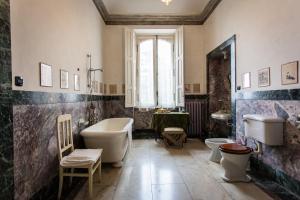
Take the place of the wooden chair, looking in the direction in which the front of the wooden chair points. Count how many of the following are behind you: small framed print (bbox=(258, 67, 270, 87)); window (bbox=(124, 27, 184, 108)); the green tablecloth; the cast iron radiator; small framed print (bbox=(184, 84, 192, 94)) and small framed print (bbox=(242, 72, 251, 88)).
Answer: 0

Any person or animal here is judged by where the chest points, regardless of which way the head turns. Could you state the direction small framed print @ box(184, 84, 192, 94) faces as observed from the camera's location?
facing the viewer

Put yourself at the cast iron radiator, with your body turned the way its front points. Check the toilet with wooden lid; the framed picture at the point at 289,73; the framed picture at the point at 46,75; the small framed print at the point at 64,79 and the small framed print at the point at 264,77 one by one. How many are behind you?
0

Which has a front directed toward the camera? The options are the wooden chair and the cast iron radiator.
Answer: the cast iron radiator

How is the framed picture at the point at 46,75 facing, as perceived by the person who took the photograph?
facing the viewer and to the right of the viewer

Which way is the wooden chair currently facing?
to the viewer's right

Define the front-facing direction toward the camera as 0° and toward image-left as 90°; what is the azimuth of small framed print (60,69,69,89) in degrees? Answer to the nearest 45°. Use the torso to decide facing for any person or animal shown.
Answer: approximately 315°

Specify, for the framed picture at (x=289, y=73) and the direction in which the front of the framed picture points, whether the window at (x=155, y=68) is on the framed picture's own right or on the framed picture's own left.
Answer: on the framed picture's own right

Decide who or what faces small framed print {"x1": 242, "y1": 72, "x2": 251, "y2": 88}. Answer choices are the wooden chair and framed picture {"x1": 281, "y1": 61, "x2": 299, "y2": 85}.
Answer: the wooden chair

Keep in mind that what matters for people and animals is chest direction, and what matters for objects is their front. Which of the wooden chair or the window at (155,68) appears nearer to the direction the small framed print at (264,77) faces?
the wooden chair

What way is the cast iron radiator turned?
toward the camera

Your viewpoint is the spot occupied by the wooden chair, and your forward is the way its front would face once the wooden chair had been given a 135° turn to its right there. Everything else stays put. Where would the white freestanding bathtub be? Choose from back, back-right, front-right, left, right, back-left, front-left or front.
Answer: back

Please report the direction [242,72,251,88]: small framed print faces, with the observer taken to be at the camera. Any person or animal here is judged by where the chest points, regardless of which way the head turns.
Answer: facing the viewer and to the left of the viewer

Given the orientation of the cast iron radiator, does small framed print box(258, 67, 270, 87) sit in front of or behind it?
in front
